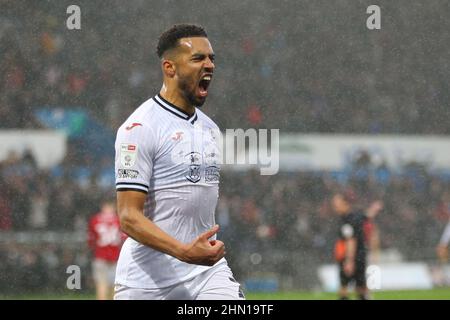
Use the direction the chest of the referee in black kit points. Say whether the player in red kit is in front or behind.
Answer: in front

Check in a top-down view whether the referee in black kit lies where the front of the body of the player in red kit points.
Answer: no

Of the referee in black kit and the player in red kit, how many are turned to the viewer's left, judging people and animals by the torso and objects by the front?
1

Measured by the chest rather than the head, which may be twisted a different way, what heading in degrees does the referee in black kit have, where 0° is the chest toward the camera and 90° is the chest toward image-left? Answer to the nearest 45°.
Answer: approximately 90°

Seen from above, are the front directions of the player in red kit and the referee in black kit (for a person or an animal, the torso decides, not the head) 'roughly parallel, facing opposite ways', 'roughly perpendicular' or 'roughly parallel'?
roughly perpendicular

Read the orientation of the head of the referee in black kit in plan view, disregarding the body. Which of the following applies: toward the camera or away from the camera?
toward the camera
